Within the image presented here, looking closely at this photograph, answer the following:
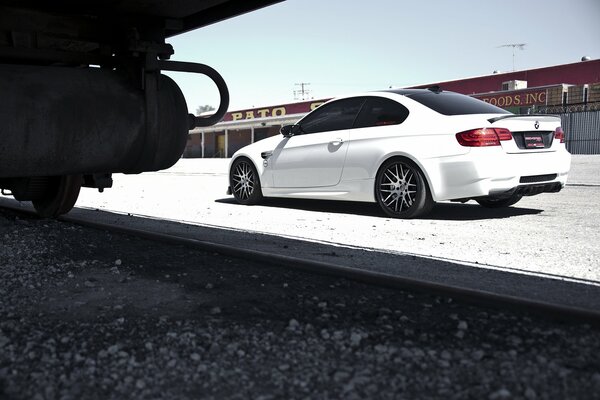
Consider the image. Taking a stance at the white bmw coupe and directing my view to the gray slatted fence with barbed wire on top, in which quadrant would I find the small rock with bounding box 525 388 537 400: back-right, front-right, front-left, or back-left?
back-right

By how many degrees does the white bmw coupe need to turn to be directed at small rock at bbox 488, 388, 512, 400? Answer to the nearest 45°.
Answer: approximately 135° to its left

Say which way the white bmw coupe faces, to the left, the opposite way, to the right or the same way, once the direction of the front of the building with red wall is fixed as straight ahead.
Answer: to the right

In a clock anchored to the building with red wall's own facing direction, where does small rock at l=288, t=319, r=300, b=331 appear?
The small rock is roughly at 11 o'clock from the building with red wall.

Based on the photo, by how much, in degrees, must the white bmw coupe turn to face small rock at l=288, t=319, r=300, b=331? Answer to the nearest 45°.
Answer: approximately 135° to its left

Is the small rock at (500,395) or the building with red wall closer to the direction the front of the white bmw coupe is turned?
the building with red wall

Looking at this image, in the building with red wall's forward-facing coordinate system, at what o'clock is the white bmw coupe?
The white bmw coupe is roughly at 11 o'clock from the building with red wall.

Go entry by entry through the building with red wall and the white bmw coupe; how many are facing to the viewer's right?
0

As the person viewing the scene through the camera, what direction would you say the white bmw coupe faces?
facing away from the viewer and to the left of the viewer

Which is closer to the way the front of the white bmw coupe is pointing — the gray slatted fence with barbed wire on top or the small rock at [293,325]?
the gray slatted fence with barbed wire on top

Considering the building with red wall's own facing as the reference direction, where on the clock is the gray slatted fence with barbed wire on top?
The gray slatted fence with barbed wire on top is roughly at 10 o'clock from the building with red wall.

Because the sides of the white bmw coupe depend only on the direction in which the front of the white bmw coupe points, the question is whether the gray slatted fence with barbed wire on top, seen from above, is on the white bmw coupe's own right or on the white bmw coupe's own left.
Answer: on the white bmw coupe's own right

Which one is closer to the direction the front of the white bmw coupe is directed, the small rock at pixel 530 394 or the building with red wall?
the building with red wall

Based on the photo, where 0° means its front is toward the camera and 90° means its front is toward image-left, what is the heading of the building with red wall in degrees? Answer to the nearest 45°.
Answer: approximately 45°

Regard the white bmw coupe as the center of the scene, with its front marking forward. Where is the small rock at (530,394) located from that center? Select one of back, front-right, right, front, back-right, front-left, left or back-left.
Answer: back-left
